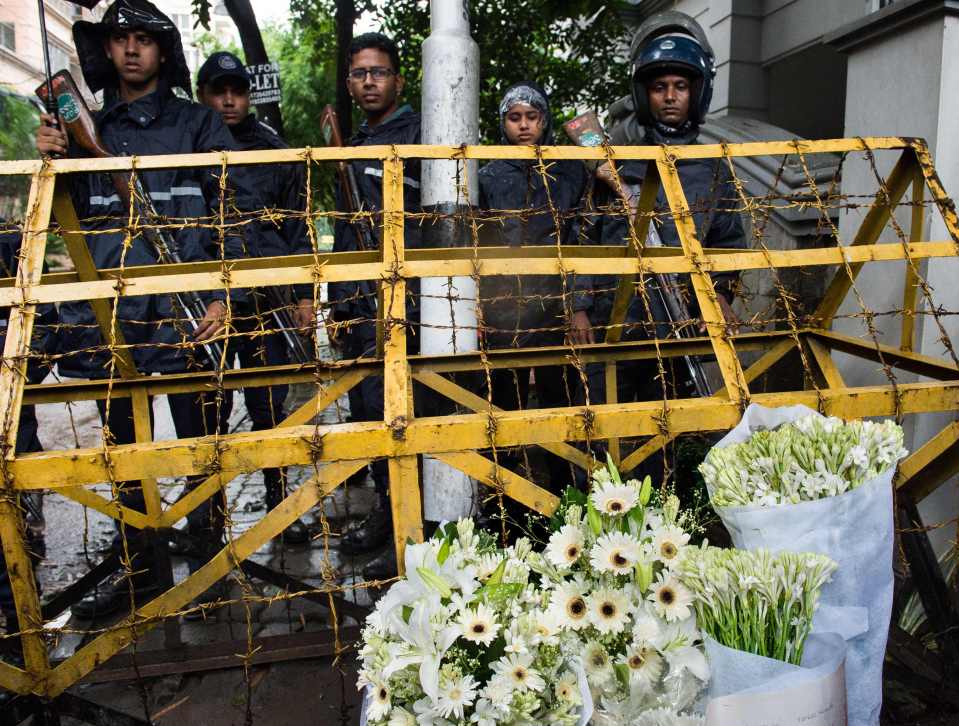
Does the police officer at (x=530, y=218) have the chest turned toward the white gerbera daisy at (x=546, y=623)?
yes

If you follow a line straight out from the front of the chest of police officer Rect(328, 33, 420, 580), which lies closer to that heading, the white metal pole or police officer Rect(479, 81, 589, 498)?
the white metal pole

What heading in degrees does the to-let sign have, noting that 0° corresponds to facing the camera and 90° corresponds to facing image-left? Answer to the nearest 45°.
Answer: approximately 0°

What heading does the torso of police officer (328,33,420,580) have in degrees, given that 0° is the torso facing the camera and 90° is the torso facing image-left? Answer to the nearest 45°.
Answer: approximately 45°

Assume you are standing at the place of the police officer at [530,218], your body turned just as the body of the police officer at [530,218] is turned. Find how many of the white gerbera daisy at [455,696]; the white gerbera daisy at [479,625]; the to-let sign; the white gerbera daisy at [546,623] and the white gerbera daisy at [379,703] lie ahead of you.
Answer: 4

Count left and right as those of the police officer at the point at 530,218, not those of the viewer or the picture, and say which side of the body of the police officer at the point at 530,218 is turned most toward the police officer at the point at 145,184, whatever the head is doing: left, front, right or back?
right

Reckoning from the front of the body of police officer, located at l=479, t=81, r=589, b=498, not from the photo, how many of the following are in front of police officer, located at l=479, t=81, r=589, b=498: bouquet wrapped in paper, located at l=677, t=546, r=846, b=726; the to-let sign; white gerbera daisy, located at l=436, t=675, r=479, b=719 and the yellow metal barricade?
3

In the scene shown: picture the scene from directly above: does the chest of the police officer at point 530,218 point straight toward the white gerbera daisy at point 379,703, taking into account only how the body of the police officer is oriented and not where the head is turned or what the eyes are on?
yes

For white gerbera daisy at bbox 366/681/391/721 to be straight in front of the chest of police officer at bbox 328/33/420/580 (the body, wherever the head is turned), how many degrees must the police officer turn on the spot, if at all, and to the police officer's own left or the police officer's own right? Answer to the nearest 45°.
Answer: approximately 45° to the police officer's own left

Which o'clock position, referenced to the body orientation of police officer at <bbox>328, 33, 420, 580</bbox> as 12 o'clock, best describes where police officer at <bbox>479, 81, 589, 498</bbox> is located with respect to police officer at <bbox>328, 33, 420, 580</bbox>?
police officer at <bbox>479, 81, 589, 498</bbox> is roughly at 8 o'clock from police officer at <bbox>328, 33, 420, 580</bbox>.

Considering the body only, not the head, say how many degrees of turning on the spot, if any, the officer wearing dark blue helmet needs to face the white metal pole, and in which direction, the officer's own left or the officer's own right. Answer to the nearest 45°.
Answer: approximately 45° to the officer's own right
